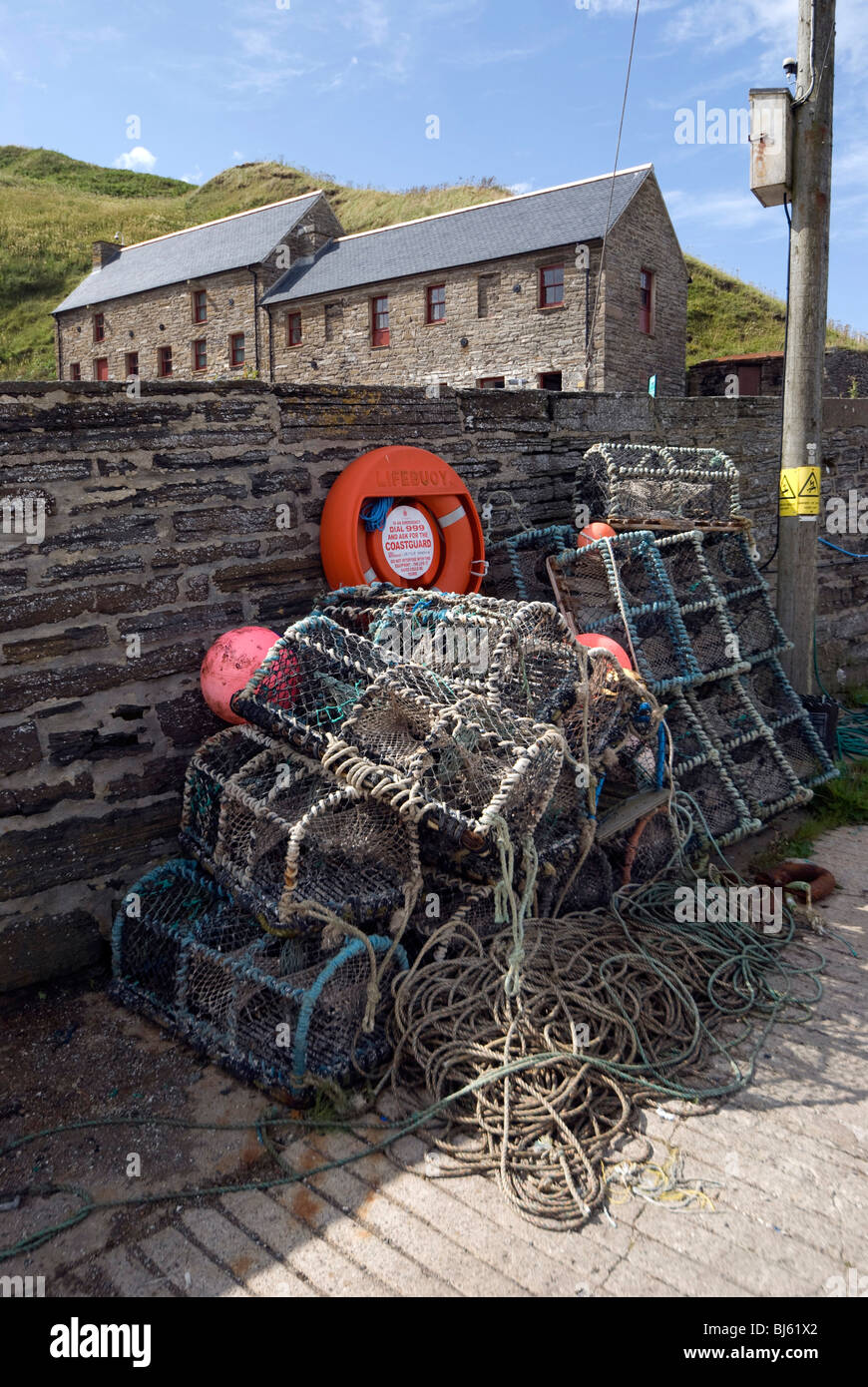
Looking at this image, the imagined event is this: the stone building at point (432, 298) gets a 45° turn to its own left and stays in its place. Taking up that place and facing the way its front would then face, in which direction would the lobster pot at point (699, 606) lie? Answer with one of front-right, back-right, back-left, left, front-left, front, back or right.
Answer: front

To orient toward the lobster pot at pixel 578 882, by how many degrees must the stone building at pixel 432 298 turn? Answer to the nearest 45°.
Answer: approximately 45° to its left

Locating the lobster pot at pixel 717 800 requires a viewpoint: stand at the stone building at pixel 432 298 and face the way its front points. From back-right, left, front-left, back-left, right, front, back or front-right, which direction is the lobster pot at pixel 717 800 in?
front-left

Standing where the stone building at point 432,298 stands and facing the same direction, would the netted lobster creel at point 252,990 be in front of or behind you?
in front

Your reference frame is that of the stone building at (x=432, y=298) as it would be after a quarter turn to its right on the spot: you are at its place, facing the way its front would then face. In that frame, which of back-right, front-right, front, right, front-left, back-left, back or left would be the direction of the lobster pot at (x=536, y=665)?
back-left

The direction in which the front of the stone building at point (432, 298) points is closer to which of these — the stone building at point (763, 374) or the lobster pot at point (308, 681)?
the lobster pot

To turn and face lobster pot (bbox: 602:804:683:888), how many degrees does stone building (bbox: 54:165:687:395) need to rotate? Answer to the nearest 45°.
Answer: approximately 45° to its left

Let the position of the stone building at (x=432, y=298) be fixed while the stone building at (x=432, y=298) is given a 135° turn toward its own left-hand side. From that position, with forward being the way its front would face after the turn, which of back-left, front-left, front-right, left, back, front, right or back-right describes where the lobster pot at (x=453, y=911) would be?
right

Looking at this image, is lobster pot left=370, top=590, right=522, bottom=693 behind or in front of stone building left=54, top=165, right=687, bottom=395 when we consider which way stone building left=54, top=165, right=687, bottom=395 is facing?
in front

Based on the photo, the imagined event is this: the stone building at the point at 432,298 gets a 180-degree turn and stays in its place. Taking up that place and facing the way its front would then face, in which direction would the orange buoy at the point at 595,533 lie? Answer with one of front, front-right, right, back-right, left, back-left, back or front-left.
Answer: back-right

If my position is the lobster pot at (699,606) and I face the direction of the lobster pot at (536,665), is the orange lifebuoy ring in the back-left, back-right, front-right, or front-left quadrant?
front-right

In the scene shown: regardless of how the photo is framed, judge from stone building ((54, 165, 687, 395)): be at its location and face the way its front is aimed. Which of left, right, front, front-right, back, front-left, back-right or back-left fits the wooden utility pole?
front-left

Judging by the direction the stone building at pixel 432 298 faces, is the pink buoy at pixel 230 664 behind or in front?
in front

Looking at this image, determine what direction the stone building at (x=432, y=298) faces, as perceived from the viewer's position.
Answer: facing the viewer and to the left of the viewer
